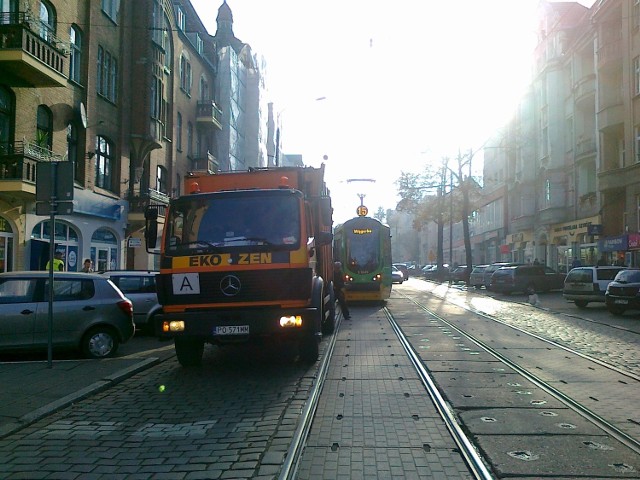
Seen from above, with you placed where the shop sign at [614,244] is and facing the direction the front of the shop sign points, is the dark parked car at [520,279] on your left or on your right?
on your right

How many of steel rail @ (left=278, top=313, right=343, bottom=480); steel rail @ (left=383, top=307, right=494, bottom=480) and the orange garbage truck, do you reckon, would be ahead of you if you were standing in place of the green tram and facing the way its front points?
3

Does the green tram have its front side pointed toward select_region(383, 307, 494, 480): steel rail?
yes

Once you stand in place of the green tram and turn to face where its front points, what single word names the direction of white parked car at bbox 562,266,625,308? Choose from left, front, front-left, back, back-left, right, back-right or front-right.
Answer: left

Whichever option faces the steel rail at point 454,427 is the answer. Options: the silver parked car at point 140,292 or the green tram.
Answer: the green tram

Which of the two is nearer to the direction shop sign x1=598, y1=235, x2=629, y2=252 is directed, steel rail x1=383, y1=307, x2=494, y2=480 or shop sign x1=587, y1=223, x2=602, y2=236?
the steel rail

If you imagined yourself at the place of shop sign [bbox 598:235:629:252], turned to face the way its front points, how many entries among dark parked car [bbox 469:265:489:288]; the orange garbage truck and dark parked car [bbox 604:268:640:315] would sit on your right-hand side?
1

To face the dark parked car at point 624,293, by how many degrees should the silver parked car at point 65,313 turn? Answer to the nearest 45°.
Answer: approximately 180°

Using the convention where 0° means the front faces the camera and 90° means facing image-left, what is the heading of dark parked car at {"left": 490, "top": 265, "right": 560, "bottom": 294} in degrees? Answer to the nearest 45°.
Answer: approximately 225°

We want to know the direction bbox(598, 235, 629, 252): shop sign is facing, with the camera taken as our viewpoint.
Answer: facing the viewer and to the left of the viewer

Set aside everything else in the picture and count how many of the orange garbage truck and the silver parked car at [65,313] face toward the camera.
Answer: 1

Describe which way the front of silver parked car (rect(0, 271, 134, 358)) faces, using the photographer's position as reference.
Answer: facing to the left of the viewer

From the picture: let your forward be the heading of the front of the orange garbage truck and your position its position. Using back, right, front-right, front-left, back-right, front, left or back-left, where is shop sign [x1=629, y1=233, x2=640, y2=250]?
back-left
